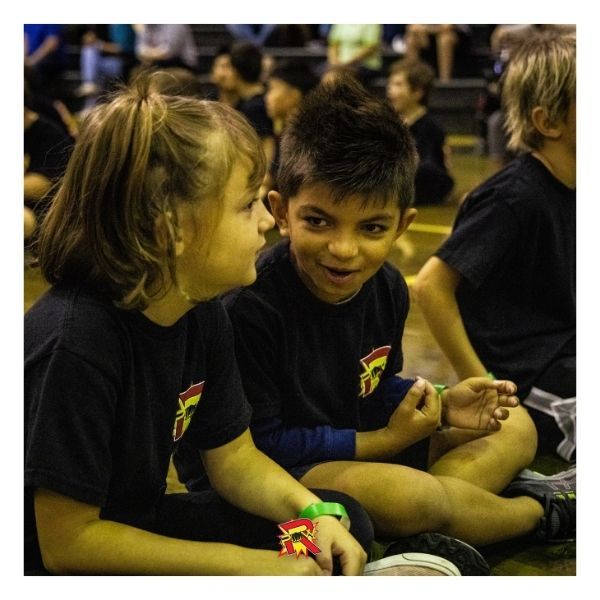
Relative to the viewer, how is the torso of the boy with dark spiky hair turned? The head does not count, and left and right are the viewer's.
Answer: facing the viewer and to the right of the viewer

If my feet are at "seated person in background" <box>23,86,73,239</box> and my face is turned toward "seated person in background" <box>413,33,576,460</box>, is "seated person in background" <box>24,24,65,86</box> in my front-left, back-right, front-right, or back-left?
back-left

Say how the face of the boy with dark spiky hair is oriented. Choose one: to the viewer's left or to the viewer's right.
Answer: to the viewer's left

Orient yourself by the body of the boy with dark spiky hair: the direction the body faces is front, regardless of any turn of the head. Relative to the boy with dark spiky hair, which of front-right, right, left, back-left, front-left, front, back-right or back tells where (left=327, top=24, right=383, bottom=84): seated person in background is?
back-left

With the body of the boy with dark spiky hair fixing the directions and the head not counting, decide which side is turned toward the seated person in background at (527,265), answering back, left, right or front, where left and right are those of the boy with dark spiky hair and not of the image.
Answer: left

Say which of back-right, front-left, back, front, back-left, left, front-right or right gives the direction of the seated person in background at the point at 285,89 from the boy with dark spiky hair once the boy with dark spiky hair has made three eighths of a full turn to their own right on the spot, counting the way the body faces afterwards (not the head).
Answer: right

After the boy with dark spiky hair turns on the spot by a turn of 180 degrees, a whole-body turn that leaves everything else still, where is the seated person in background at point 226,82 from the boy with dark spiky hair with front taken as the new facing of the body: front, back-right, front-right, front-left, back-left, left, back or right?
front-right
